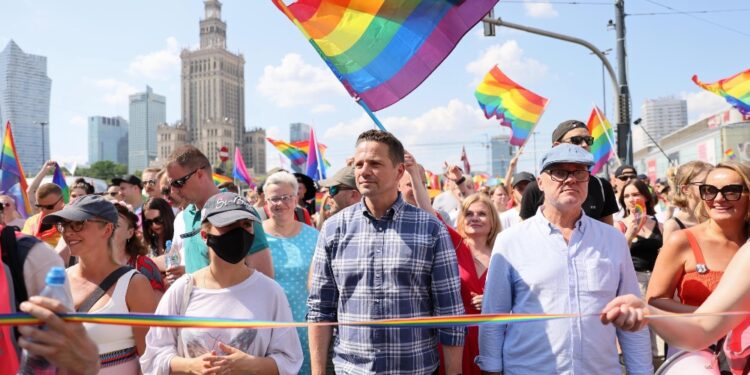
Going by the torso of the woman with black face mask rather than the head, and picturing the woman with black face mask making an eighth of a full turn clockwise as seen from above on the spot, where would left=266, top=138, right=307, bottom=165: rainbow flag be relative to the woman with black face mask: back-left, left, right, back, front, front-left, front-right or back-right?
back-right

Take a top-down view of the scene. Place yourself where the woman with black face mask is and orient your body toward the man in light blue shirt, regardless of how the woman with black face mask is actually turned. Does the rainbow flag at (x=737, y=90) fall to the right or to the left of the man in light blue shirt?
left

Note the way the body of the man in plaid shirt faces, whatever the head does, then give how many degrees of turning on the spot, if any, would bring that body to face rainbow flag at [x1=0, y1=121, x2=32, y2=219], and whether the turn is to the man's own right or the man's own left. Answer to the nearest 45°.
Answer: approximately 135° to the man's own right

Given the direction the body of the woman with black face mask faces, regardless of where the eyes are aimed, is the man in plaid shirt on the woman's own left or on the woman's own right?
on the woman's own left

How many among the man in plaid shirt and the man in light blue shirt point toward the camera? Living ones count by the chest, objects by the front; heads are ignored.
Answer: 2

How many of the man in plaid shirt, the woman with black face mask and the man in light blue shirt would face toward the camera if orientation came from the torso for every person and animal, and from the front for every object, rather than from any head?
3

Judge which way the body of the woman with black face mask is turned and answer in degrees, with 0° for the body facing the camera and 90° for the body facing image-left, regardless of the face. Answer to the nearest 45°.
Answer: approximately 0°

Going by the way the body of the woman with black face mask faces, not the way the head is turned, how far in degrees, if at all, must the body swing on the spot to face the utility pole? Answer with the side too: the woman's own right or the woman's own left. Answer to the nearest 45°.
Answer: approximately 135° to the woman's own left

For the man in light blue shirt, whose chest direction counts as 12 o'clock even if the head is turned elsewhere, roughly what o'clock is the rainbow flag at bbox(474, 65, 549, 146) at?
The rainbow flag is roughly at 6 o'clock from the man in light blue shirt.
